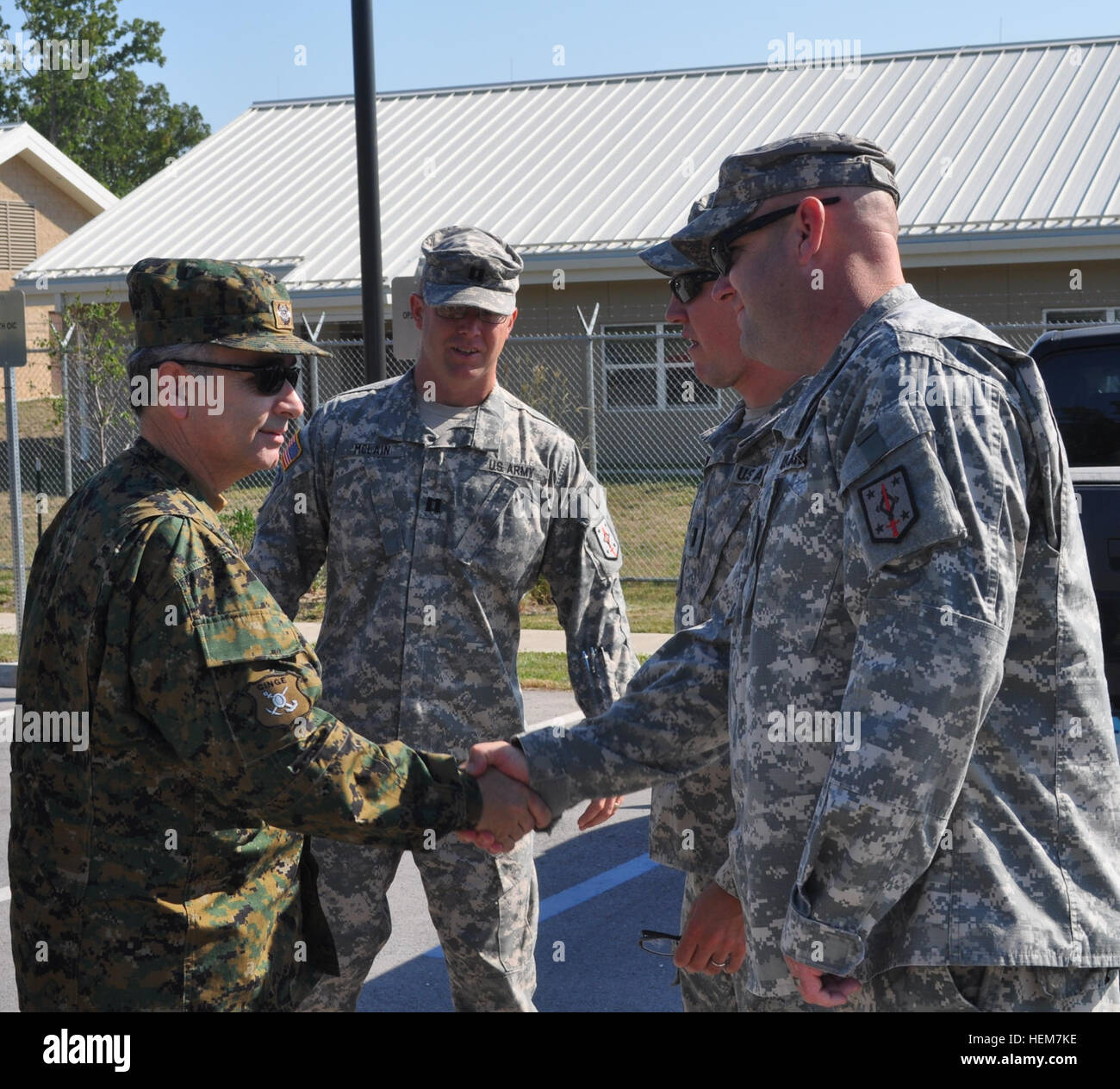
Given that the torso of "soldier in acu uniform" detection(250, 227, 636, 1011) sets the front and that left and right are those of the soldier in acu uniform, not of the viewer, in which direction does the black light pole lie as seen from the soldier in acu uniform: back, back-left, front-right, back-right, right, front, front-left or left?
back

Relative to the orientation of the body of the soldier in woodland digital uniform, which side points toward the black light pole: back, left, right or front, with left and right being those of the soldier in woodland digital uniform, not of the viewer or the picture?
left

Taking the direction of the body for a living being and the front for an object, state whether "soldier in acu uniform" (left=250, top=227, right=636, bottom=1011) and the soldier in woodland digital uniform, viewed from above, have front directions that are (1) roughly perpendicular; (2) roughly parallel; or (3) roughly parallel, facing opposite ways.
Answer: roughly perpendicular

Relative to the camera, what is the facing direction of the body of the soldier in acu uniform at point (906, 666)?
to the viewer's left

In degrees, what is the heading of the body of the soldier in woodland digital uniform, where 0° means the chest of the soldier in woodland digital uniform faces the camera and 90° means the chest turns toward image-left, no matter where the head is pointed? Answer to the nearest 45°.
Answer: approximately 270°
